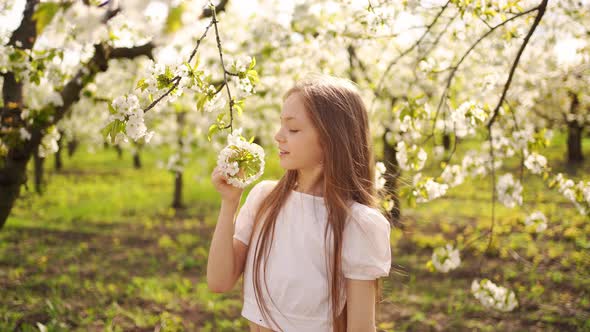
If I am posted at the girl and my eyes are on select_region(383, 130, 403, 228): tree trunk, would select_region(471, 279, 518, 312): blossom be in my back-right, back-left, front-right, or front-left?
front-right

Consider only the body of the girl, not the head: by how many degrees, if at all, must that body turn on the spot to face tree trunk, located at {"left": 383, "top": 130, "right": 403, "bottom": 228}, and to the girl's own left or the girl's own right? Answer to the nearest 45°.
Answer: approximately 135° to the girl's own right

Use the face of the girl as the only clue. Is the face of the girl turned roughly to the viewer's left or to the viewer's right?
to the viewer's left

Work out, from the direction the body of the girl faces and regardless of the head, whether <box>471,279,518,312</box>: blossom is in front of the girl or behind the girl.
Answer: behind
